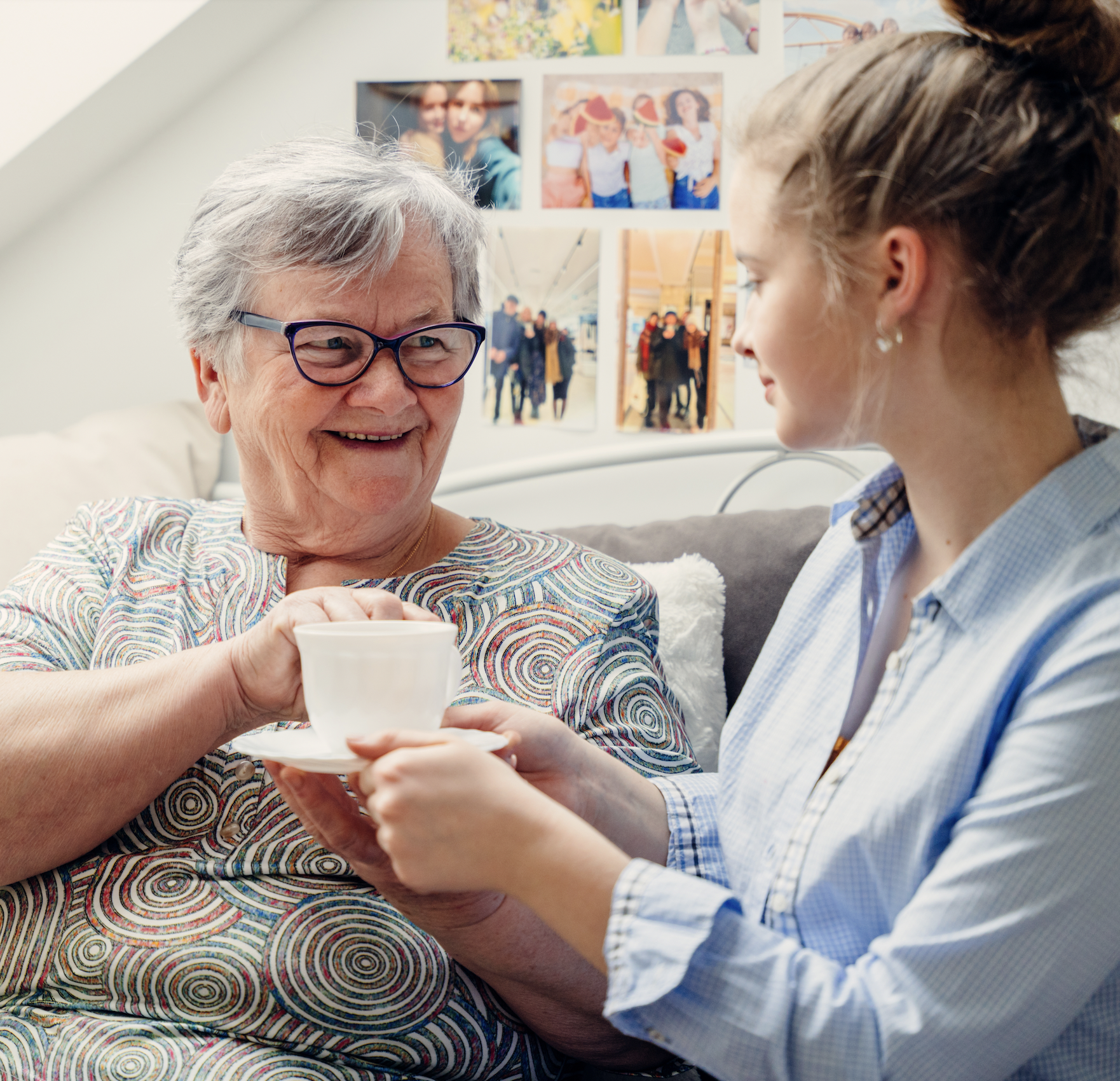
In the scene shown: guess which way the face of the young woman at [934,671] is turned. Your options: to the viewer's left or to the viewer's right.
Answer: to the viewer's left

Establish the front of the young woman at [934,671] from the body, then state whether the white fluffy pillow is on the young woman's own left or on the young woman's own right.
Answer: on the young woman's own right

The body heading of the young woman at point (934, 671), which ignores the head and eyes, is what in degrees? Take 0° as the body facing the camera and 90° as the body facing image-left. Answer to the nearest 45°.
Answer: approximately 90°
